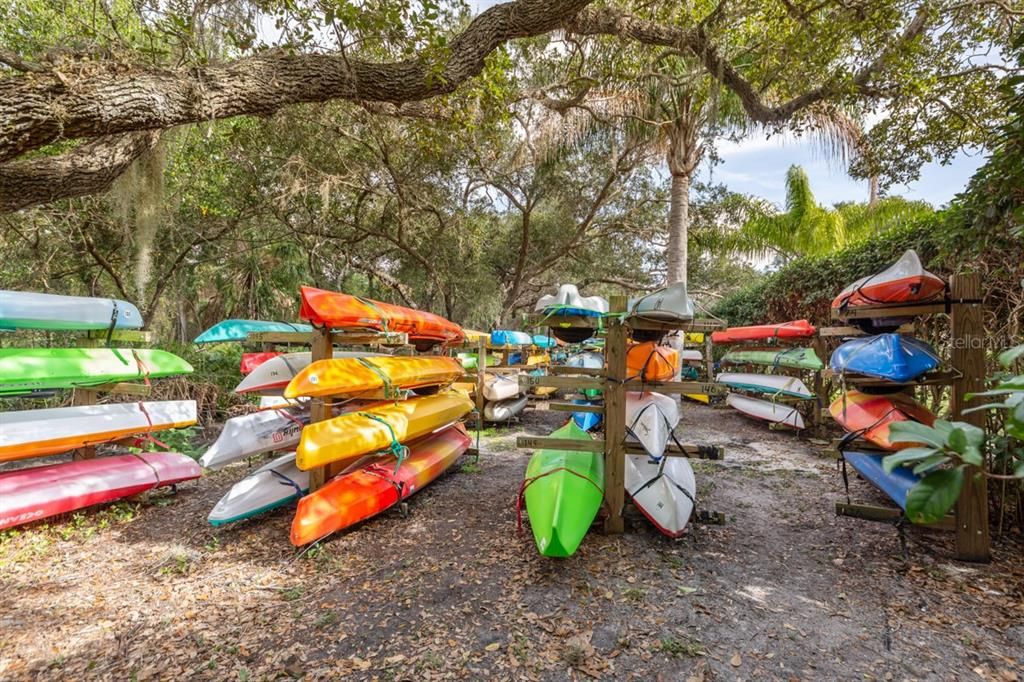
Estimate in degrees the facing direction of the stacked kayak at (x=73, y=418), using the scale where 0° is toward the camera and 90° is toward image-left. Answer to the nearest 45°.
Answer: approximately 270°

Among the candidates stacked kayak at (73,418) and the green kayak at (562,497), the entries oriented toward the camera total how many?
1

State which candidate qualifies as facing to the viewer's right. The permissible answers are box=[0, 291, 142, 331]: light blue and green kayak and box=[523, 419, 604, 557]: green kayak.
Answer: the light blue and green kayak

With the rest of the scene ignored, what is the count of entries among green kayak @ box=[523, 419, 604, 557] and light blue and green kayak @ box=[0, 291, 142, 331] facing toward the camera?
1

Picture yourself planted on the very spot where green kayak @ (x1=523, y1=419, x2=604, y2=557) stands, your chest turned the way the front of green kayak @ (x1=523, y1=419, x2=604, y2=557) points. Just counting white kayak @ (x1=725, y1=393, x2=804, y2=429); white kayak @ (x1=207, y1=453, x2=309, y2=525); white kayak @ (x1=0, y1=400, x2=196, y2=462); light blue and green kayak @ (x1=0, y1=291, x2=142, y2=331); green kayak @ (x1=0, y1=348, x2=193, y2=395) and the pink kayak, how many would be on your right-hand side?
5

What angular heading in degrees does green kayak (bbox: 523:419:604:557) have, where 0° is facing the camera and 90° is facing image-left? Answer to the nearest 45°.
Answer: approximately 0°

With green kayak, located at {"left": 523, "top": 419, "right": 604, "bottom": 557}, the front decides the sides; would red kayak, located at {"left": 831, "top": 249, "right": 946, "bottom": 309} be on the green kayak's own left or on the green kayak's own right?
on the green kayak's own left

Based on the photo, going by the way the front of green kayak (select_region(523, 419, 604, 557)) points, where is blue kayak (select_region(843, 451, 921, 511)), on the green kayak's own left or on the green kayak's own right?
on the green kayak's own left
